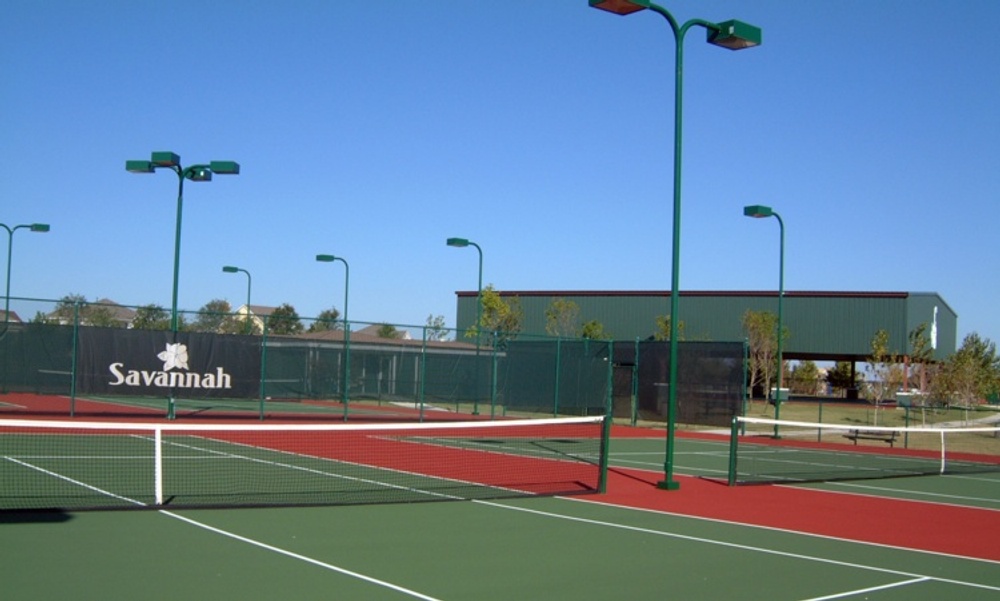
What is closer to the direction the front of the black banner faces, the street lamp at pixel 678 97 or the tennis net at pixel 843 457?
the street lamp

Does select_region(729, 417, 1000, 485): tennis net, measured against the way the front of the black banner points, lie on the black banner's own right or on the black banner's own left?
on the black banner's own left

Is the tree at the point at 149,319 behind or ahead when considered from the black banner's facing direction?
behind

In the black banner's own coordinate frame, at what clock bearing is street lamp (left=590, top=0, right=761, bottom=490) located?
The street lamp is roughly at 11 o'clock from the black banner.

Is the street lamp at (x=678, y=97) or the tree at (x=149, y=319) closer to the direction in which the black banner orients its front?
the street lamp

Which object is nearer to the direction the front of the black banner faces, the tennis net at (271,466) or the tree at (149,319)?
the tennis net

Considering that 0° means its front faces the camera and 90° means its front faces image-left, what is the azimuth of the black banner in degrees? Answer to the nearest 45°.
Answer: approximately 0°
